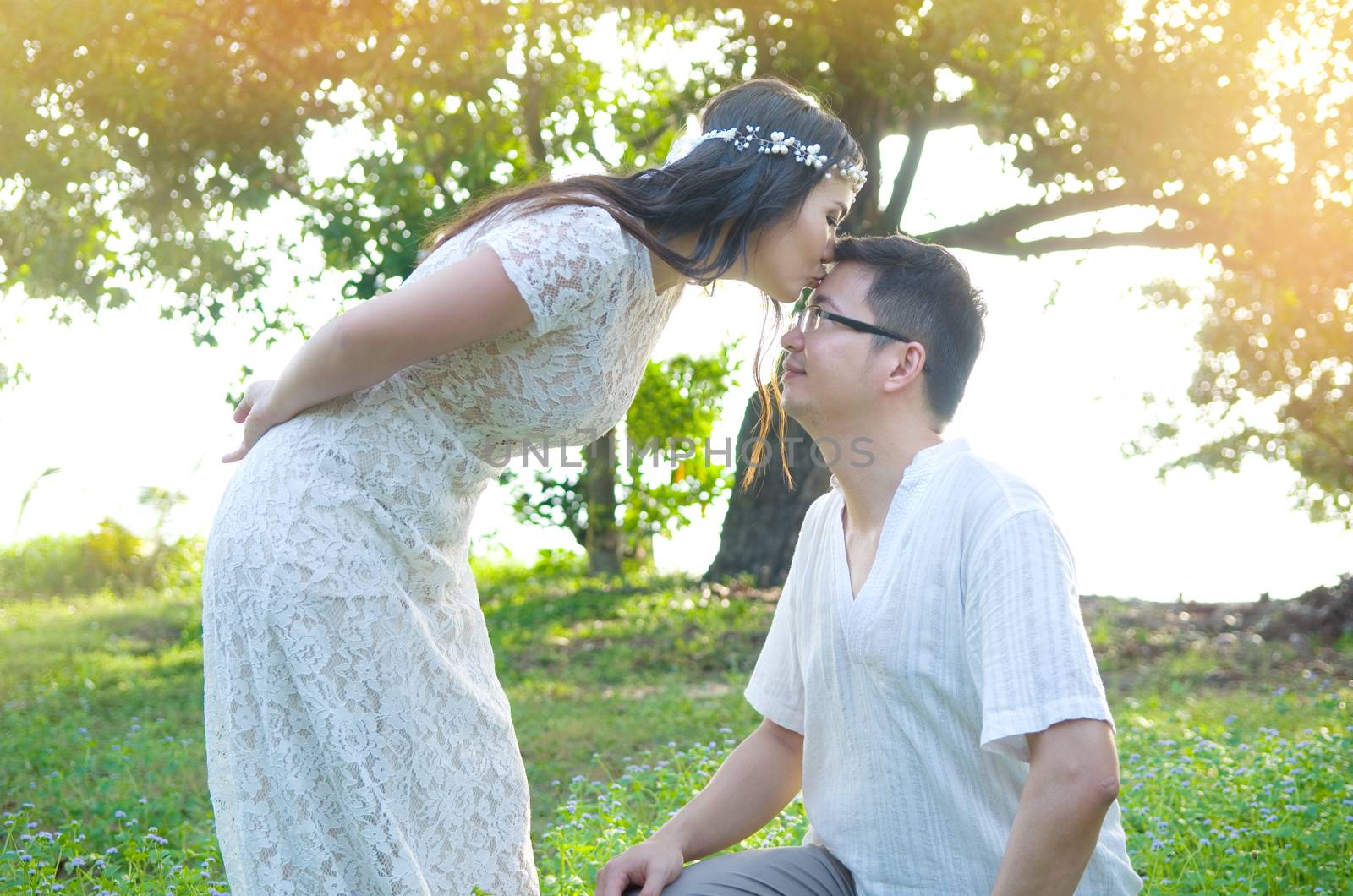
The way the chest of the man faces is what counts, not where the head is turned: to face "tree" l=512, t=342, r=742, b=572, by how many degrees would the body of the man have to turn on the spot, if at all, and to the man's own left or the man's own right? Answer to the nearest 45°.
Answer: approximately 135° to the man's own right

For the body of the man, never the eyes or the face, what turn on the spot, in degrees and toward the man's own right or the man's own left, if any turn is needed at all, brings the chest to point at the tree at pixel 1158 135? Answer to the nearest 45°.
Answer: approximately 135° to the man's own right

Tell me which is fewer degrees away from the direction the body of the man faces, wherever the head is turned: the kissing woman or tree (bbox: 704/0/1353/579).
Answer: the kissing woman

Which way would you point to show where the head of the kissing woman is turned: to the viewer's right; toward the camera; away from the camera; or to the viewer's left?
to the viewer's right

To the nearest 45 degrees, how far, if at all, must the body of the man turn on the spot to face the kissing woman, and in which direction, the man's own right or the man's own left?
approximately 45° to the man's own right

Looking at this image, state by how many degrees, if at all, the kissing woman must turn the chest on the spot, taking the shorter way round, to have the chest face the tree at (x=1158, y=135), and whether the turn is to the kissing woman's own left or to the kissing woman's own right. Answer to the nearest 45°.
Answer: approximately 45° to the kissing woman's own left

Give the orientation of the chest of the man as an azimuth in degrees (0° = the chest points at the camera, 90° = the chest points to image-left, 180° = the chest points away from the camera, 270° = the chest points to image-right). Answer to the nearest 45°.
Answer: approximately 45°

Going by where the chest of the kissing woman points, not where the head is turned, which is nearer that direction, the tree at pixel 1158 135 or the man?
the man

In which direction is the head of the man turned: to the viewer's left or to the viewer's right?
to the viewer's left

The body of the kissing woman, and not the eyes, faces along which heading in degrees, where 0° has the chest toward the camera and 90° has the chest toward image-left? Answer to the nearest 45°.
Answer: approximately 270°

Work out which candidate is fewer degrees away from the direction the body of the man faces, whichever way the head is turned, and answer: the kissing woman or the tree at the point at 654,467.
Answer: the kissing woman

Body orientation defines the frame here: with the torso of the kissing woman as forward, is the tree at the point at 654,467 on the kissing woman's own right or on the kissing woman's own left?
on the kissing woman's own left
